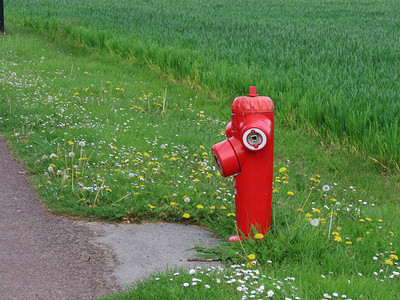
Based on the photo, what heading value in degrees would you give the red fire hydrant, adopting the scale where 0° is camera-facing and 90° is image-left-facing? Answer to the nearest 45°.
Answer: approximately 45°
